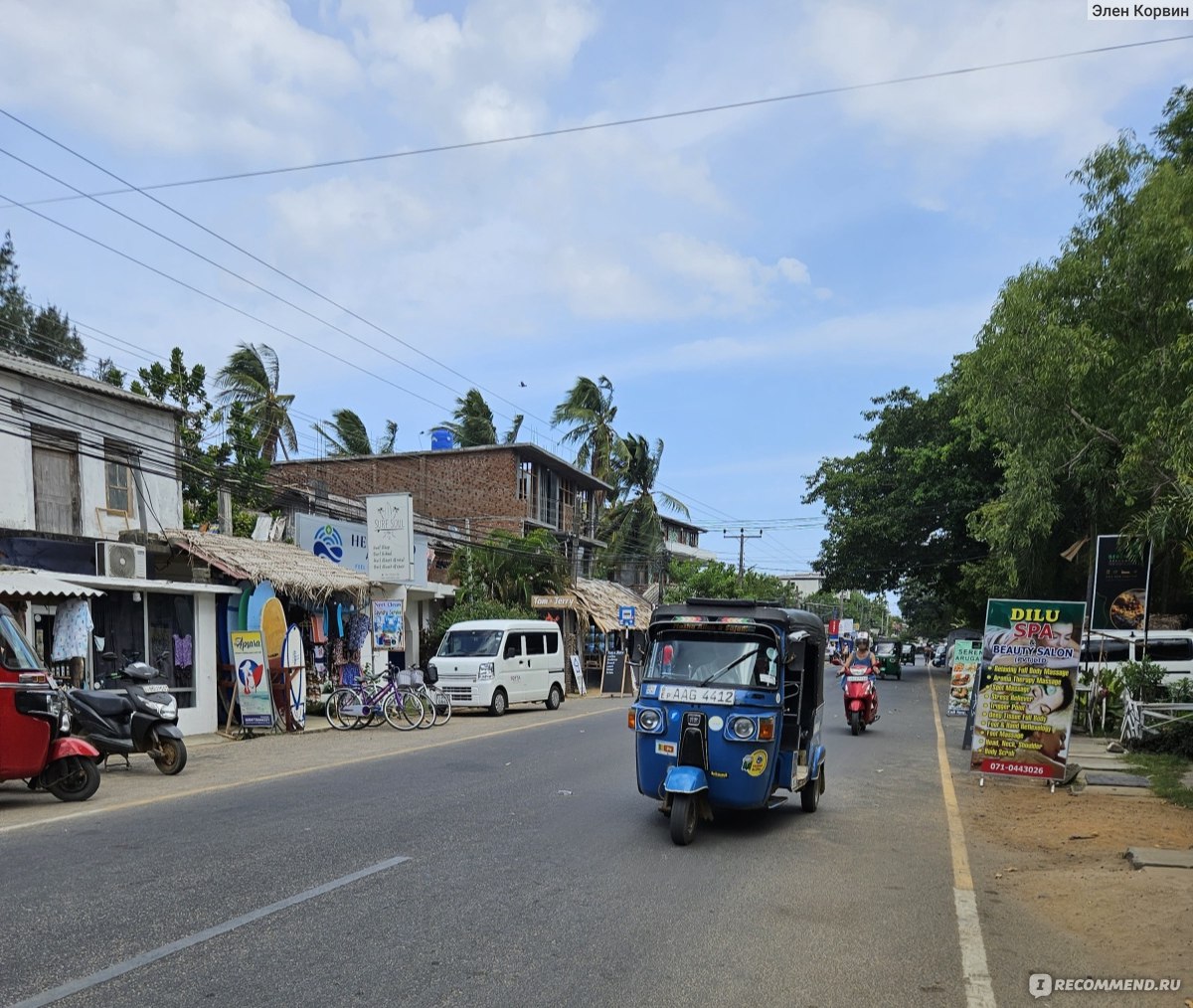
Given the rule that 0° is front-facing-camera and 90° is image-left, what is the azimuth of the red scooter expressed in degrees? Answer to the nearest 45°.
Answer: approximately 0°

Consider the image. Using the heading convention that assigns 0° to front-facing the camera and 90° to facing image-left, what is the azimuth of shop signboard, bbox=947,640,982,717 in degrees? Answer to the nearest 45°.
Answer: approximately 0°

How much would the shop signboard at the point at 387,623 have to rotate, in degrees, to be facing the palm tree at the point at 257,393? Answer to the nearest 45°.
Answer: approximately 180°

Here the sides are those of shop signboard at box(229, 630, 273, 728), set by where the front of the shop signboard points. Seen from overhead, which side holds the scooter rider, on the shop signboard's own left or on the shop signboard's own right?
on the shop signboard's own left

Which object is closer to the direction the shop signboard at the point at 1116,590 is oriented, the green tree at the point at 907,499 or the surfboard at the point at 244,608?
the surfboard
